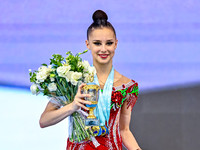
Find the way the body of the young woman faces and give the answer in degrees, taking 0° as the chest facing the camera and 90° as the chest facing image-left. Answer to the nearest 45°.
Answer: approximately 0°
